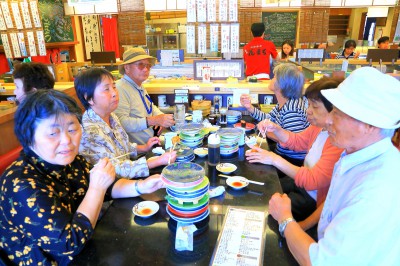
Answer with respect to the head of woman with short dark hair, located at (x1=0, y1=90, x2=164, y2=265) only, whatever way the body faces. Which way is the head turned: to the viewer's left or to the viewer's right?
to the viewer's right

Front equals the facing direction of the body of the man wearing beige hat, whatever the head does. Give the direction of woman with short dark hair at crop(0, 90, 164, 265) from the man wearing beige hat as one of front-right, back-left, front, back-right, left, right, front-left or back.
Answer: front-right

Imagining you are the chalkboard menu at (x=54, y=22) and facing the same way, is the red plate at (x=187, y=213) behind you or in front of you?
in front

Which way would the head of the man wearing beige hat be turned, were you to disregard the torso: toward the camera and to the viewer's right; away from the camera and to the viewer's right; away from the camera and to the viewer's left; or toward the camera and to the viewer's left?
toward the camera and to the viewer's right

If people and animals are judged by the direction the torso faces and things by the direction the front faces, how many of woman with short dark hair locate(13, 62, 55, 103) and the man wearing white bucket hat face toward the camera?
0

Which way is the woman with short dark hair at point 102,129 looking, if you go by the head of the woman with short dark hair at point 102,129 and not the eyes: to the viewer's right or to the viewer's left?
to the viewer's right

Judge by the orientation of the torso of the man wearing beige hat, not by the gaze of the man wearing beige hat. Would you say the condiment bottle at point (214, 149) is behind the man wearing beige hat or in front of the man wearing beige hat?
in front

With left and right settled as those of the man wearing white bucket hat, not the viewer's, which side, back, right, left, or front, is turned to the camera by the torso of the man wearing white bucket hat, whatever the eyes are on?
left

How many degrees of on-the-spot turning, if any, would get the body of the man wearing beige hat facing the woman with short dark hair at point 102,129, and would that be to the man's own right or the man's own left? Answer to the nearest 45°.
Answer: approximately 45° to the man's own right
